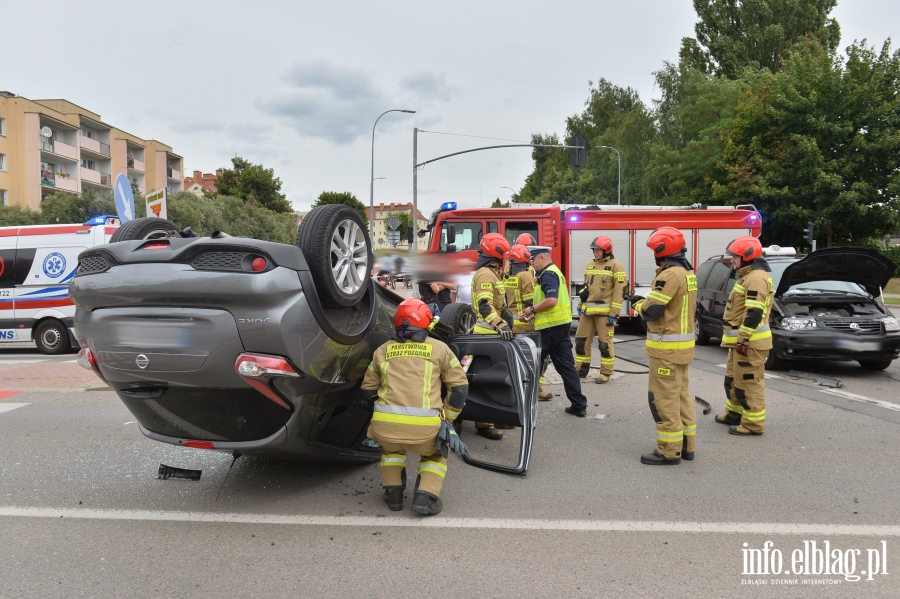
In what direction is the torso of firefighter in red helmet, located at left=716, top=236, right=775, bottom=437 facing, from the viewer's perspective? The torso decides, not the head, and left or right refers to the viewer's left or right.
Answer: facing to the left of the viewer

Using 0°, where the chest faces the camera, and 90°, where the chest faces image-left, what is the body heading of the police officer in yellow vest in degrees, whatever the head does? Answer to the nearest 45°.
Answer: approximately 90°

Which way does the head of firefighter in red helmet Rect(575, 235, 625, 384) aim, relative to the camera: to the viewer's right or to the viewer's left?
to the viewer's left

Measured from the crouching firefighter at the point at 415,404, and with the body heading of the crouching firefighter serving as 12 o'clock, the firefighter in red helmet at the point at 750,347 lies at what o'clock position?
The firefighter in red helmet is roughly at 2 o'clock from the crouching firefighter.

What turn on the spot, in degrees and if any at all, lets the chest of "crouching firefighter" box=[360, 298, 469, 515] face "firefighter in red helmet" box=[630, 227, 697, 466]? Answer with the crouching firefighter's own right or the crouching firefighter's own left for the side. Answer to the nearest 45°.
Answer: approximately 45° to the crouching firefighter's own right

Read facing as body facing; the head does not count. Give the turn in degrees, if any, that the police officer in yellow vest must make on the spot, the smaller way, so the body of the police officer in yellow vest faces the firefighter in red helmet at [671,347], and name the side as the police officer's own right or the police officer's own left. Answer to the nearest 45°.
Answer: approximately 135° to the police officer's own left

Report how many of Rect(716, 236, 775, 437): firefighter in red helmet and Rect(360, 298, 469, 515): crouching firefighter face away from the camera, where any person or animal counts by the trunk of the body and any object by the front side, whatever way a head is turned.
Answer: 1

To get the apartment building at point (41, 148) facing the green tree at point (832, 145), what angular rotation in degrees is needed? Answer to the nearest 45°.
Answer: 0° — it already faces it

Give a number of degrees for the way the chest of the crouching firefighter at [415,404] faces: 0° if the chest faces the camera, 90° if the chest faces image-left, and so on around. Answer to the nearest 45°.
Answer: approximately 180°
